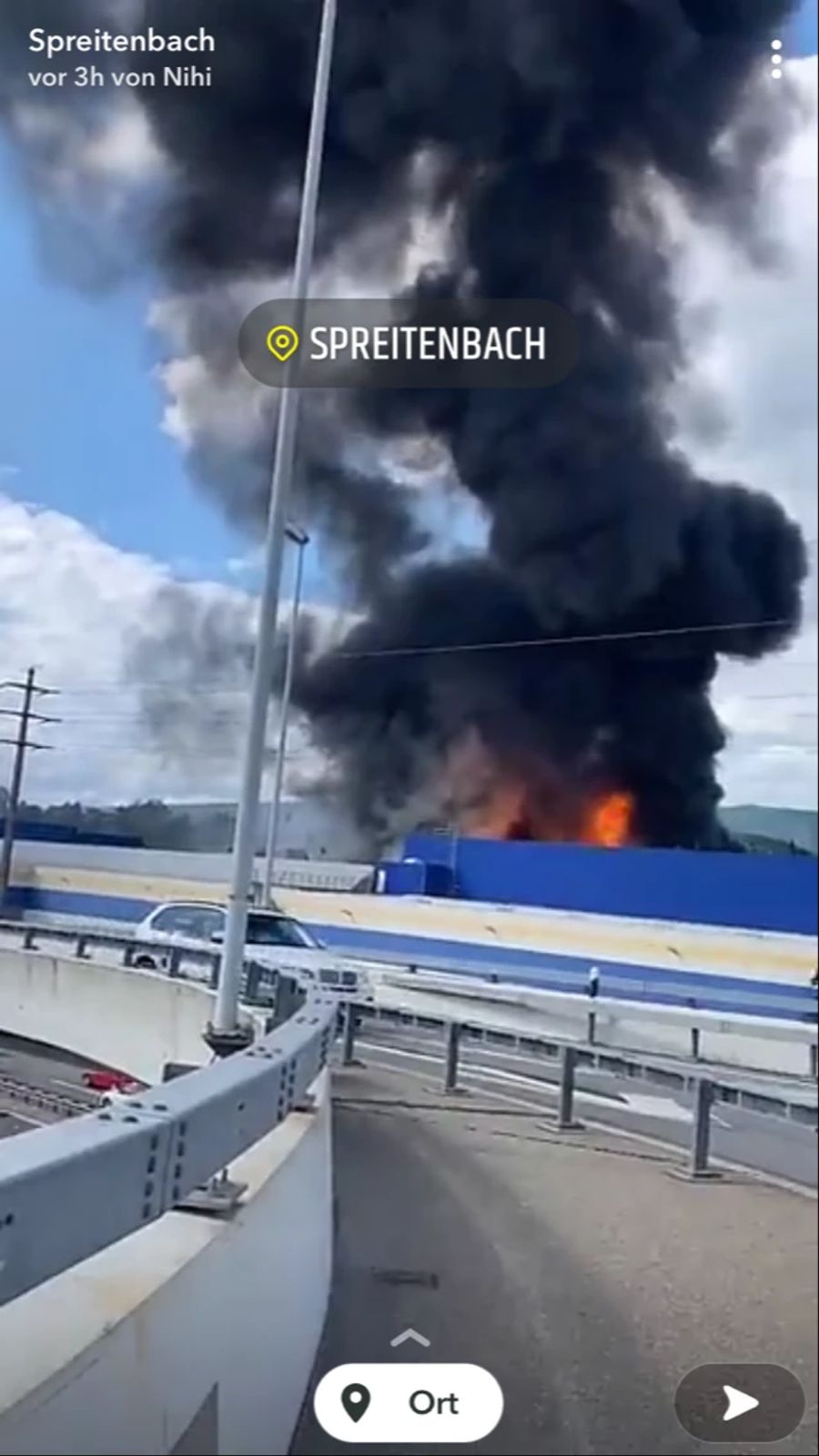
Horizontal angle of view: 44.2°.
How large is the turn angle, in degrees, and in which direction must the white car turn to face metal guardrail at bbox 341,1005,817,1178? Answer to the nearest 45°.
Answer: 0° — it already faces it

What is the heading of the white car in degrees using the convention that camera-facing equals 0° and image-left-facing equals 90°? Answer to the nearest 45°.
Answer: approximately 315°

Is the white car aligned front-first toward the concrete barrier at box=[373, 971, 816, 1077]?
yes

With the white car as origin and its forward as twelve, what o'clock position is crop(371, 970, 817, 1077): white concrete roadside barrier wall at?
The white concrete roadside barrier wall is roughly at 12 o'clock from the white car.
